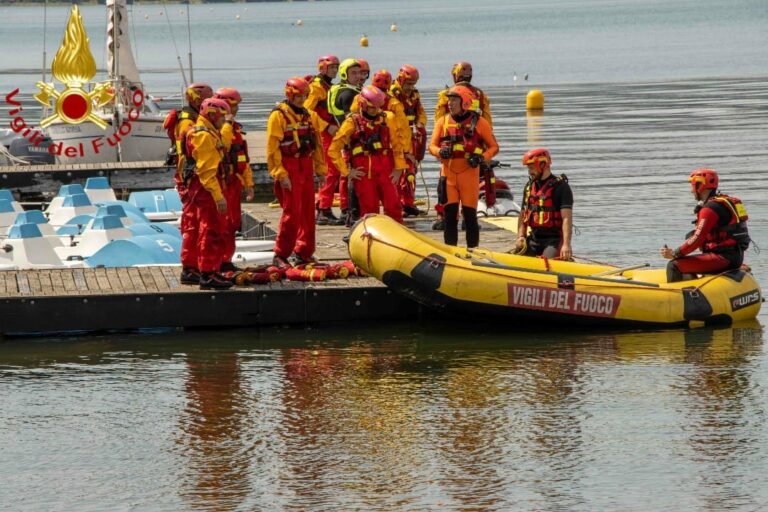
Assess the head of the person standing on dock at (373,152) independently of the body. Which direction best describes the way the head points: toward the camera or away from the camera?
toward the camera

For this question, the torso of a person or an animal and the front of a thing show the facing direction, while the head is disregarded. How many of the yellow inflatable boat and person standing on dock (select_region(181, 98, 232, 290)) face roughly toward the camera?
0

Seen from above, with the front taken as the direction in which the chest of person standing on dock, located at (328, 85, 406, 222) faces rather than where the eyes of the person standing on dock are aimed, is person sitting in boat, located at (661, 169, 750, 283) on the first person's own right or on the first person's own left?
on the first person's own left

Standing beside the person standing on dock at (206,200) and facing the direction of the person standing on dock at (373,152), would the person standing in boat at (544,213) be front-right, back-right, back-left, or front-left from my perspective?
front-right

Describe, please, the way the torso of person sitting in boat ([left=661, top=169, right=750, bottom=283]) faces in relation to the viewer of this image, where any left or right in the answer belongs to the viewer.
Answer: facing to the left of the viewer

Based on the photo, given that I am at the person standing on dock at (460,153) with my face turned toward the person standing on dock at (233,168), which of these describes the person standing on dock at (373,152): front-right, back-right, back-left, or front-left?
front-right

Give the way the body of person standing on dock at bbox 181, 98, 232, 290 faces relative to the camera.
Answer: to the viewer's right

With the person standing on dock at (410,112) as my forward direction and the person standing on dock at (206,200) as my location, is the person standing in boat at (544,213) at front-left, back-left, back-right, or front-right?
front-right

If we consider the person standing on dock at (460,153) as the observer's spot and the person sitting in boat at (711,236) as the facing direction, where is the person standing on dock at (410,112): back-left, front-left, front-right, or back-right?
back-left

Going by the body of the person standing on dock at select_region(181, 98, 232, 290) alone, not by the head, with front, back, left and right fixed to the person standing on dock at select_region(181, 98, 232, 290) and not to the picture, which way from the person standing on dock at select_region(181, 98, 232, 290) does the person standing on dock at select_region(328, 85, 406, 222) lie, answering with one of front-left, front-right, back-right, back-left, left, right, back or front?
front-left

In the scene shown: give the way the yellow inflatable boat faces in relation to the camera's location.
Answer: facing to the left of the viewer

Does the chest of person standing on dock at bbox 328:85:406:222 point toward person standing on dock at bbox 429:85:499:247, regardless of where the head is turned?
no

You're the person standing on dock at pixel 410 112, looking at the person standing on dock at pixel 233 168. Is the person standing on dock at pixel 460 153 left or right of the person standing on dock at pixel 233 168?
left

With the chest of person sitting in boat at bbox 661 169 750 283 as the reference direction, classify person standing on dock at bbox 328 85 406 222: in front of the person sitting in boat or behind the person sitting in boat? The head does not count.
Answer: in front

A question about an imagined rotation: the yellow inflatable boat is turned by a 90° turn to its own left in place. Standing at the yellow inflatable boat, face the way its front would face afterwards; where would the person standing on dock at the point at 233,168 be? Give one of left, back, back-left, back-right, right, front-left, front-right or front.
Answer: right

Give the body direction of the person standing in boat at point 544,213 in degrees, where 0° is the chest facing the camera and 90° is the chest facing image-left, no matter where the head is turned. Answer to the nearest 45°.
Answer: approximately 45°

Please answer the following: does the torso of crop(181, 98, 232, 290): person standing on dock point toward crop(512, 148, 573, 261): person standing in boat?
yes

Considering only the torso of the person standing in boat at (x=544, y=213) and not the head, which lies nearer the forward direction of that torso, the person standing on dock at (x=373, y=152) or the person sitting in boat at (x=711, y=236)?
the person standing on dock

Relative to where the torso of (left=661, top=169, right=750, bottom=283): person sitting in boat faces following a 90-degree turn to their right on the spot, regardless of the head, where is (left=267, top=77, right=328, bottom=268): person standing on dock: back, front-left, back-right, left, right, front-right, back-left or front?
left

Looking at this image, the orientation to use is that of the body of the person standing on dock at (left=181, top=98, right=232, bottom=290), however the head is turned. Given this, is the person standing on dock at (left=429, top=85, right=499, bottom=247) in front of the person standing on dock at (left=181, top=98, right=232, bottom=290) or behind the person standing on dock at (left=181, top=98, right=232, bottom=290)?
in front
